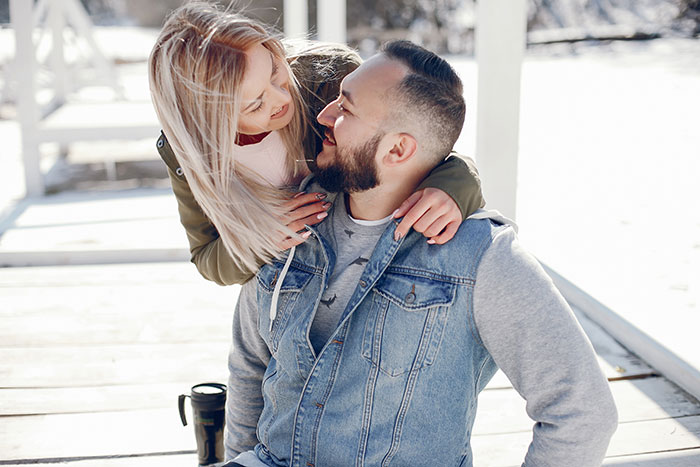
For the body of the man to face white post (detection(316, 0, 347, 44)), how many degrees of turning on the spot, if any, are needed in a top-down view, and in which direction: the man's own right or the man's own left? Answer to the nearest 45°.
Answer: approximately 135° to the man's own right

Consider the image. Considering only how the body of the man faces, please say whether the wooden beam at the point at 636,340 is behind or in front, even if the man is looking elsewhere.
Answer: behind

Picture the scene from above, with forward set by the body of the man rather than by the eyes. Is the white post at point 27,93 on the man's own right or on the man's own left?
on the man's own right

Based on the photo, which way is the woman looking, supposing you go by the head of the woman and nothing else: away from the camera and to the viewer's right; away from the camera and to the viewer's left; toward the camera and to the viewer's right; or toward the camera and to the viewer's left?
toward the camera and to the viewer's right

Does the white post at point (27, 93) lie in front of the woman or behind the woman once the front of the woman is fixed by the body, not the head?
behind

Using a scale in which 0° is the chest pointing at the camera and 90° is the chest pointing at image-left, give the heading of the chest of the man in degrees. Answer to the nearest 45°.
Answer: approximately 45°

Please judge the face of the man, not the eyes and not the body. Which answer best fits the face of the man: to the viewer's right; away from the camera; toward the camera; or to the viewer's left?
to the viewer's left

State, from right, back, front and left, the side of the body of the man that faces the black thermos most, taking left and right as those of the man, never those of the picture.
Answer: right

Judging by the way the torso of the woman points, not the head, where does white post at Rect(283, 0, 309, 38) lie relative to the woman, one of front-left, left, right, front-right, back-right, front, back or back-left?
back-left

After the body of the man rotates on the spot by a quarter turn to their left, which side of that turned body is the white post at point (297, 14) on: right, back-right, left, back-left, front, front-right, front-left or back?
back-left

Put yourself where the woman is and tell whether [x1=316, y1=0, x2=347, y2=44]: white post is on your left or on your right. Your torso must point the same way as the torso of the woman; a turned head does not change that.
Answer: on your left

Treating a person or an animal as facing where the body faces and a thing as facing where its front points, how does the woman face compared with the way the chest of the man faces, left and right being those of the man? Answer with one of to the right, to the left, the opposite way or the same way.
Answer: to the left

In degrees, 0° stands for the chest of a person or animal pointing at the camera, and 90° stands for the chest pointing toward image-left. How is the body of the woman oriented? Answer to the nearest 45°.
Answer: approximately 315°
